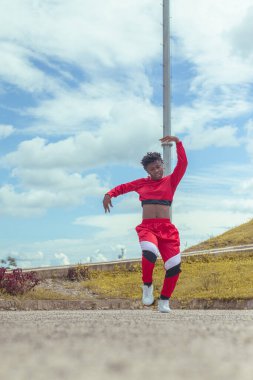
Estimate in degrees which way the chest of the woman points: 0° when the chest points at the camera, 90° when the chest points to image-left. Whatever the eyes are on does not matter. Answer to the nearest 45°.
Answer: approximately 0°

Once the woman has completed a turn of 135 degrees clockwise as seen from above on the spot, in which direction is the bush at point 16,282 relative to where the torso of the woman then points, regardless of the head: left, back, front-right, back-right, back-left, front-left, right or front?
front

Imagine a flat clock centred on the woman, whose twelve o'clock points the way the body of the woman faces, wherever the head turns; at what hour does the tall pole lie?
The tall pole is roughly at 6 o'clock from the woman.

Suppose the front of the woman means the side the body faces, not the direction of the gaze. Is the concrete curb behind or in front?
behind
